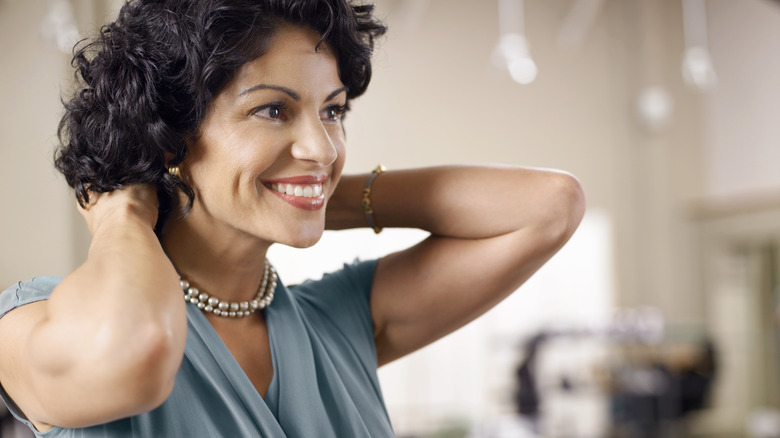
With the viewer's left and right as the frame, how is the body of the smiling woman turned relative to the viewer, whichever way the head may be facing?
facing the viewer and to the right of the viewer
